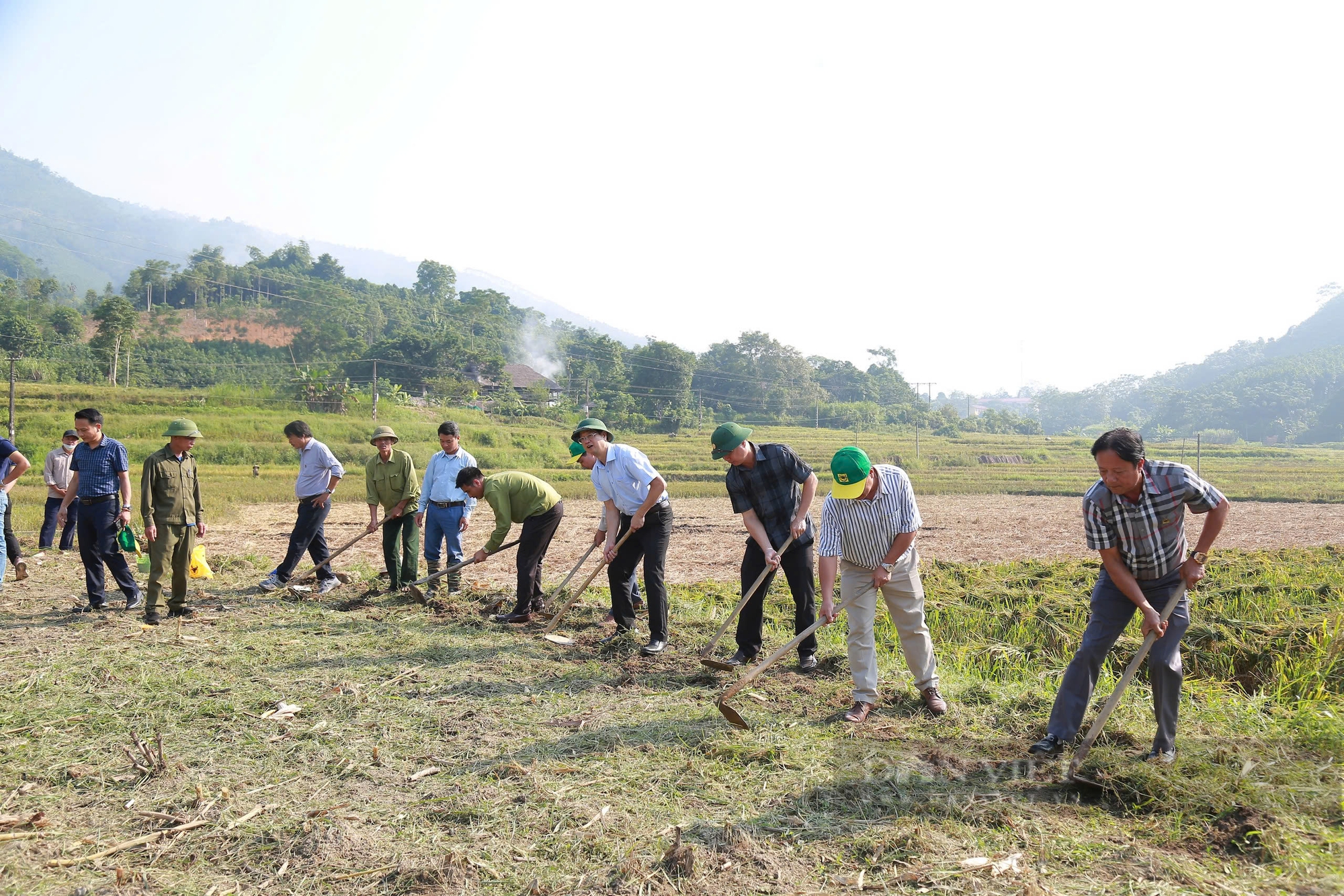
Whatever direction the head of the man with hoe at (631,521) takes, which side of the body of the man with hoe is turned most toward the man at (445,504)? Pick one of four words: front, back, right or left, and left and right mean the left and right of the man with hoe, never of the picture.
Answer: right

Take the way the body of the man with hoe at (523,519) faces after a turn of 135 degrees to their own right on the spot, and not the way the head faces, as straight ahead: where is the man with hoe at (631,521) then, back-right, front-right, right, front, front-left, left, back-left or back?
right

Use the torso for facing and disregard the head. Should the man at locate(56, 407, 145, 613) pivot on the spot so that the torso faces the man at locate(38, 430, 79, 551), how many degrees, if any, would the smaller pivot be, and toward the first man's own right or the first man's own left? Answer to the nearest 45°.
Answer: approximately 135° to the first man's own right

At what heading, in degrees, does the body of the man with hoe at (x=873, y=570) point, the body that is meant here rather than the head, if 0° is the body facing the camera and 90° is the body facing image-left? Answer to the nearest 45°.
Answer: approximately 0°

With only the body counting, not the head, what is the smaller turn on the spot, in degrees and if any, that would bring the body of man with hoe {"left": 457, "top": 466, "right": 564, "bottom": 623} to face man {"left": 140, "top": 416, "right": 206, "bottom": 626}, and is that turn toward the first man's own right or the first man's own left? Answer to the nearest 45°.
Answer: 0° — they already face them

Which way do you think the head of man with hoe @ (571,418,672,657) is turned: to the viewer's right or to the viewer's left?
to the viewer's left

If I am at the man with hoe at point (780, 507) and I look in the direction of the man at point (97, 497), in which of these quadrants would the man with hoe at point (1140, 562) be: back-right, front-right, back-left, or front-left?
back-left

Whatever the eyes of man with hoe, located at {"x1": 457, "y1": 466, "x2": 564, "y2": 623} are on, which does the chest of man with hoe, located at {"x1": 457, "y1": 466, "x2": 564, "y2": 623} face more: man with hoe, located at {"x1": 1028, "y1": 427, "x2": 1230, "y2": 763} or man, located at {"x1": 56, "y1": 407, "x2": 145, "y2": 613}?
the man

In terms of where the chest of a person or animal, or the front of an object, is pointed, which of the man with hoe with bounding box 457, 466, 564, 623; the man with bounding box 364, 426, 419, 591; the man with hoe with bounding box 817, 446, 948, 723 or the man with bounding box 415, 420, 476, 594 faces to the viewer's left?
the man with hoe with bounding box 457, 466, 564, 623
